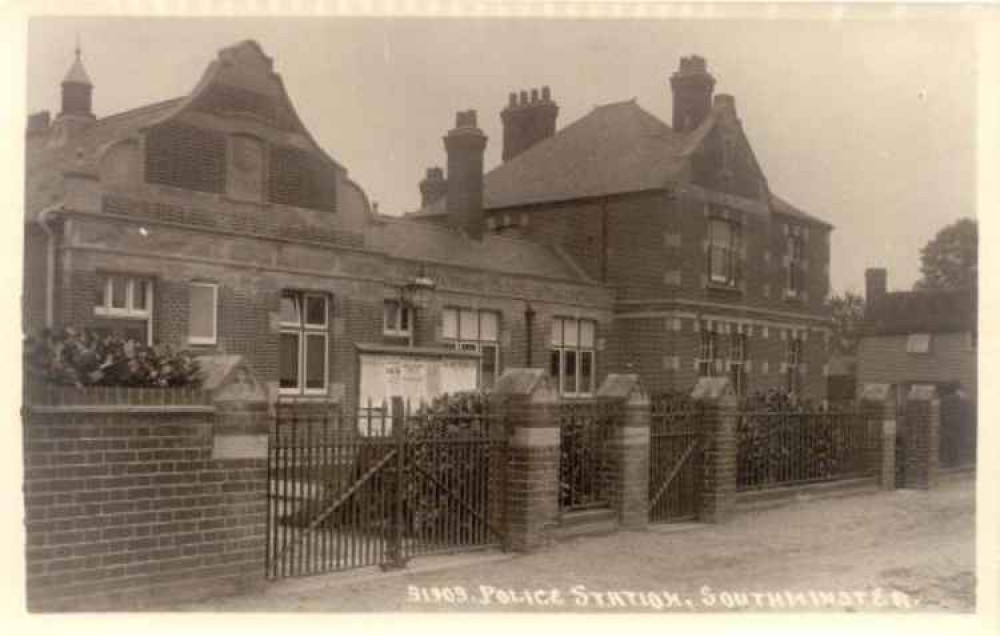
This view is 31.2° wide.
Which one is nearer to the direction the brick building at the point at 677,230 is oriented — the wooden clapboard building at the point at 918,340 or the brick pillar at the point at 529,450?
the brick pillar

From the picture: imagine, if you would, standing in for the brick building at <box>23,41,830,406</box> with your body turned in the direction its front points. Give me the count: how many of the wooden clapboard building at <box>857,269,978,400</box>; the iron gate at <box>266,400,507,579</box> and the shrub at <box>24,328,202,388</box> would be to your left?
1

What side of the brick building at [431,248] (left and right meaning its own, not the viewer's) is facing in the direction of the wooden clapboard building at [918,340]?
left

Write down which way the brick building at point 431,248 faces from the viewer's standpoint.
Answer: facing the viewer and to the right of the viewer

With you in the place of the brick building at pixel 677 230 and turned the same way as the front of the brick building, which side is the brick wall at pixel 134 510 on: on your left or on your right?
on your right

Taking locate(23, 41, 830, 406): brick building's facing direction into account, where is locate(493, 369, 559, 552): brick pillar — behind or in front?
in front

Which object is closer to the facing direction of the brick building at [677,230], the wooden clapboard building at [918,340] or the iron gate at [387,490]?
the iron gate

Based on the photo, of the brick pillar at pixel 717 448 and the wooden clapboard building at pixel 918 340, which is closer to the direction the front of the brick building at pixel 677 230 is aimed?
the brick pillar

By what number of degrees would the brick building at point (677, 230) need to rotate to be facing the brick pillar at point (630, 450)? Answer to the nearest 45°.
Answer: approximately 45° to its right

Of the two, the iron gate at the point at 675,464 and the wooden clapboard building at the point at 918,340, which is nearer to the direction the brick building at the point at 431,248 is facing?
the iron gate

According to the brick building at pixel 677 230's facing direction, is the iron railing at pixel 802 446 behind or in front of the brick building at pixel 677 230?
in front

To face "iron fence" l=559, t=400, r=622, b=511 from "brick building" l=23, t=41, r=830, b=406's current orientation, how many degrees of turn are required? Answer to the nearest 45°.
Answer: approximately 45° to its right
